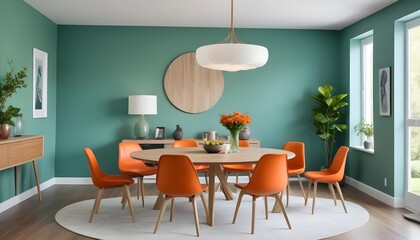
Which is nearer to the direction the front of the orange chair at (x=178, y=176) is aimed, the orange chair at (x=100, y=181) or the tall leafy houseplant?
the tall leafy houseplant

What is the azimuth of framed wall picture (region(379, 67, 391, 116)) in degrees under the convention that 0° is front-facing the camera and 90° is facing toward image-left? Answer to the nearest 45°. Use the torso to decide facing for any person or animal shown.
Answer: approximately 45°

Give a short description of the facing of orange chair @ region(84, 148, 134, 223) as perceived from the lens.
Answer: facing to the right of the viewer

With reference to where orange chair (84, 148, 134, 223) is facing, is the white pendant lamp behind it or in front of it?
in front

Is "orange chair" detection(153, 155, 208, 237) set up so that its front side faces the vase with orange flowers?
yes

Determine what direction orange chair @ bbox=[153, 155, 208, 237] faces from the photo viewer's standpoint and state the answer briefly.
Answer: facing away from the viewer and to the right of the viewer

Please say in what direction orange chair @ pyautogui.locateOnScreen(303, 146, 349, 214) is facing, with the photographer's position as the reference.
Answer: facing to the left of the viewer

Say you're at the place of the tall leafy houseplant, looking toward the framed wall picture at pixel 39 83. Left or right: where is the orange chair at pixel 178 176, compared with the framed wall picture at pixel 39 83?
left

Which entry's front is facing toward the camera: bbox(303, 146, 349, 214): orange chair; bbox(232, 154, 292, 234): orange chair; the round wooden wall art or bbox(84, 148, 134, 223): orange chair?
the round wooden wall art
